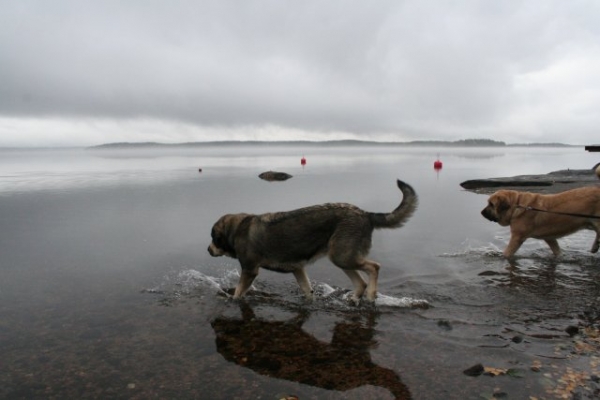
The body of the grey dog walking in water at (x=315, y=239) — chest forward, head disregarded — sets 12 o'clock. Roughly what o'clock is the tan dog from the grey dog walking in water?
The tan dog is roughly at 5 o'clock from the grey dog walking in water.

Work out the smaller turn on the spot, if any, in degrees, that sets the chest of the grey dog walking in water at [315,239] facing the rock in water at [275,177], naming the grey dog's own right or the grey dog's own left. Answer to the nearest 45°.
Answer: approximately 90° to the grey dog's own right

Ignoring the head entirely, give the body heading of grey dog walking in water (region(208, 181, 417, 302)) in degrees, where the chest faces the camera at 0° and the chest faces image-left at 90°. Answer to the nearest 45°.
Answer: approximately 90°

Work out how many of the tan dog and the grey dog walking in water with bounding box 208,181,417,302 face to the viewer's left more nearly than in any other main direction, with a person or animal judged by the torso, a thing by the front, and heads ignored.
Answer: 2

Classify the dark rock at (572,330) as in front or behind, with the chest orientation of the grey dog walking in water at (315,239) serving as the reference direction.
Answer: behind

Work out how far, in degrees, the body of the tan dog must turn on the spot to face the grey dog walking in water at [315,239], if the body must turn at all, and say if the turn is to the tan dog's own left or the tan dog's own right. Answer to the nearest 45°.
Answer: approximately 45° to the tan dog's own left

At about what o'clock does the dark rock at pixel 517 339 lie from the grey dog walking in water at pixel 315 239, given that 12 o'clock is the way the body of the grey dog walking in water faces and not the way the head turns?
The dark rock is roughly at 7 o'clock from the grey dog walking in water.

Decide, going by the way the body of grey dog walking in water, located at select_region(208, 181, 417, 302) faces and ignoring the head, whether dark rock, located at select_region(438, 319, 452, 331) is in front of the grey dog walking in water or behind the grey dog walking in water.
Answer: behind

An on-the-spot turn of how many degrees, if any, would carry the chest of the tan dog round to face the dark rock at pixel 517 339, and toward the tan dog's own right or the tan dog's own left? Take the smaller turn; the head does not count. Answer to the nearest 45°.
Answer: approximately 90° to the tan dog's own left

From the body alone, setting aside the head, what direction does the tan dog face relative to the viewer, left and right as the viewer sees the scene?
facing to the left of the viewer

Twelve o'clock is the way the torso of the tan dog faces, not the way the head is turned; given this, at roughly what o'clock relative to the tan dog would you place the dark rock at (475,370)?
The dark rock is roughly at 9 o'clock from the tan dog.

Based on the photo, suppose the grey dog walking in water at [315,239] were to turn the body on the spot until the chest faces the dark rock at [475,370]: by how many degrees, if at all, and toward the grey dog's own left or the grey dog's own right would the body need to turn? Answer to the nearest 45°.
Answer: approximately 135° to the grey dog's own left
